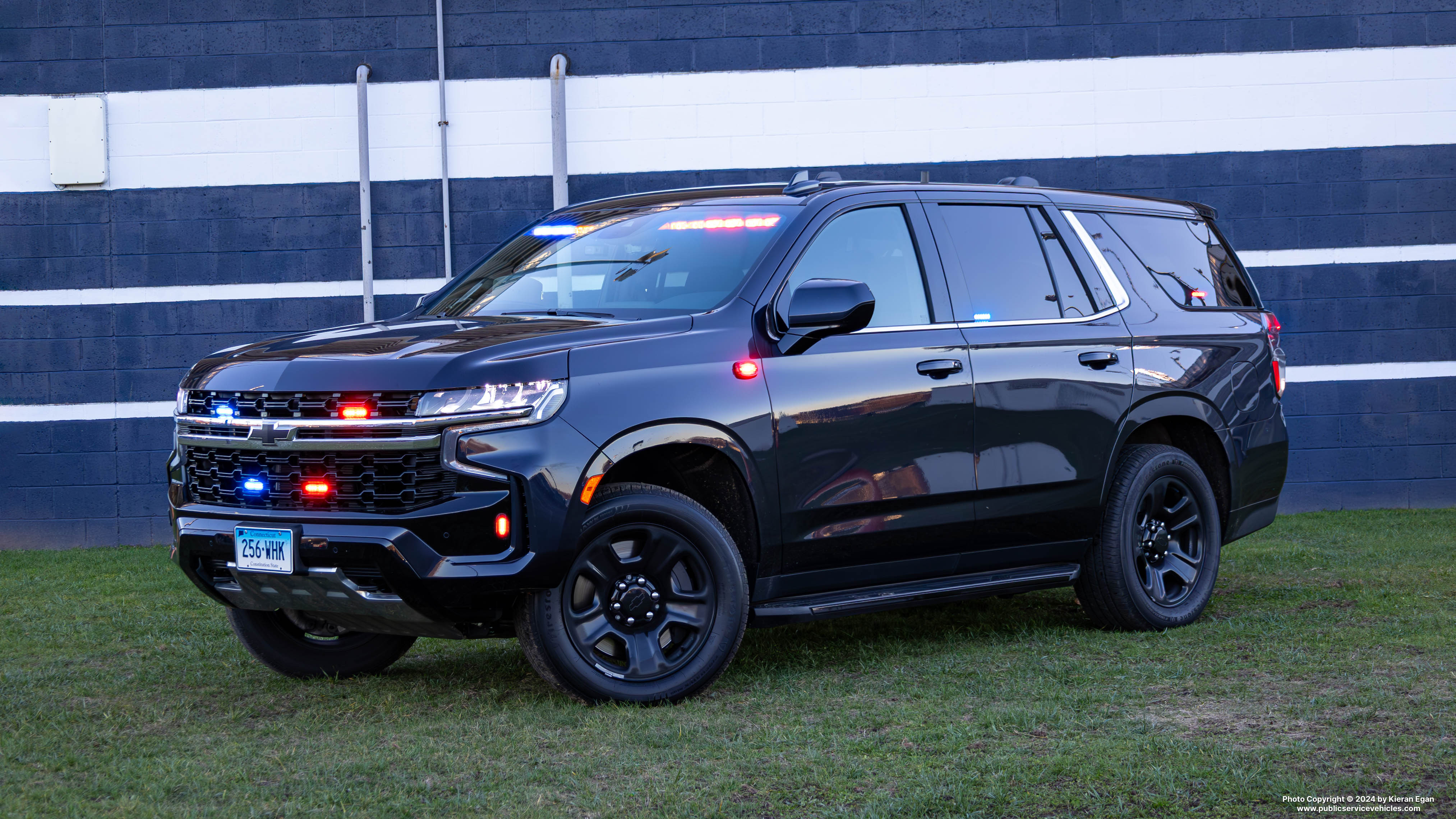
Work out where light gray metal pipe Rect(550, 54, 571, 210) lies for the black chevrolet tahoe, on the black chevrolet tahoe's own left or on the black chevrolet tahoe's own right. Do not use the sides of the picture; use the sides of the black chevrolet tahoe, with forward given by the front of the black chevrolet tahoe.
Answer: on the black chevrolet tahoe's own right

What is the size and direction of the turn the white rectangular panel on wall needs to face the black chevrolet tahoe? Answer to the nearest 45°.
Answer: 0° — it already faces it

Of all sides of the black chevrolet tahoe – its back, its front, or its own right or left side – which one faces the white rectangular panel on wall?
right

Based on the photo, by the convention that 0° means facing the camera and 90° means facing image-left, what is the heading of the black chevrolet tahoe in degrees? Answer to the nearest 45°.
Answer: approximately 45°

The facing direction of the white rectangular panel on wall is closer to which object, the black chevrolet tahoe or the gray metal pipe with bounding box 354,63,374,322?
the black chevrolet tahoe

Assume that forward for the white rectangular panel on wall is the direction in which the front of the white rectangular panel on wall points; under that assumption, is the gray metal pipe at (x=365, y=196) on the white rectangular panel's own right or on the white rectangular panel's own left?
on the white rectangular panel's own left

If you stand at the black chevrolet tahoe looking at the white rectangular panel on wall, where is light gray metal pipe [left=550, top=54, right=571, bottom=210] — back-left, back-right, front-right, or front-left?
front-right

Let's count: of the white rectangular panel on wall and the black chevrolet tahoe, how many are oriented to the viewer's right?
0

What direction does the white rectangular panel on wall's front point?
toward the camera
